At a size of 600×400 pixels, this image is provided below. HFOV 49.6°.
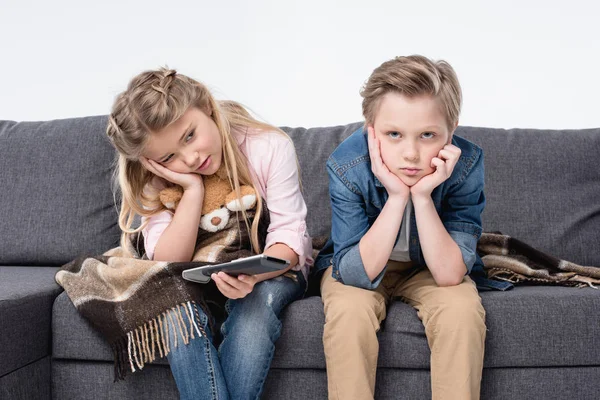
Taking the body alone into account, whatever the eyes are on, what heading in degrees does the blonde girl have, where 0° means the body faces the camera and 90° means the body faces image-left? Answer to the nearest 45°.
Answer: approximately 0°

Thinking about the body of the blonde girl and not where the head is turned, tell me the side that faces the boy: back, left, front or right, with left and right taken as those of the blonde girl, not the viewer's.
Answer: left

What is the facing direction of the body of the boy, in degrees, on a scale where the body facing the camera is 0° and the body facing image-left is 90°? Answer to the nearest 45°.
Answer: approximately 0°

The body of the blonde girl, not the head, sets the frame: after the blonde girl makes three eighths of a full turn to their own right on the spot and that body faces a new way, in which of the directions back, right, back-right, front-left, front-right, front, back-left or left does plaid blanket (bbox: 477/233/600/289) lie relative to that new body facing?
back-right

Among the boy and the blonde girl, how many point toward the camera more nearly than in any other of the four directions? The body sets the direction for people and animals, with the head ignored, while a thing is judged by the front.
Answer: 2

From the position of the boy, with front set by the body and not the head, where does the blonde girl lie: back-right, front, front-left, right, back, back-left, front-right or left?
right

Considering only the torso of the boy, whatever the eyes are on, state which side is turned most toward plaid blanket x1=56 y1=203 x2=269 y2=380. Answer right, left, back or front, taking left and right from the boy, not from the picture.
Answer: right
